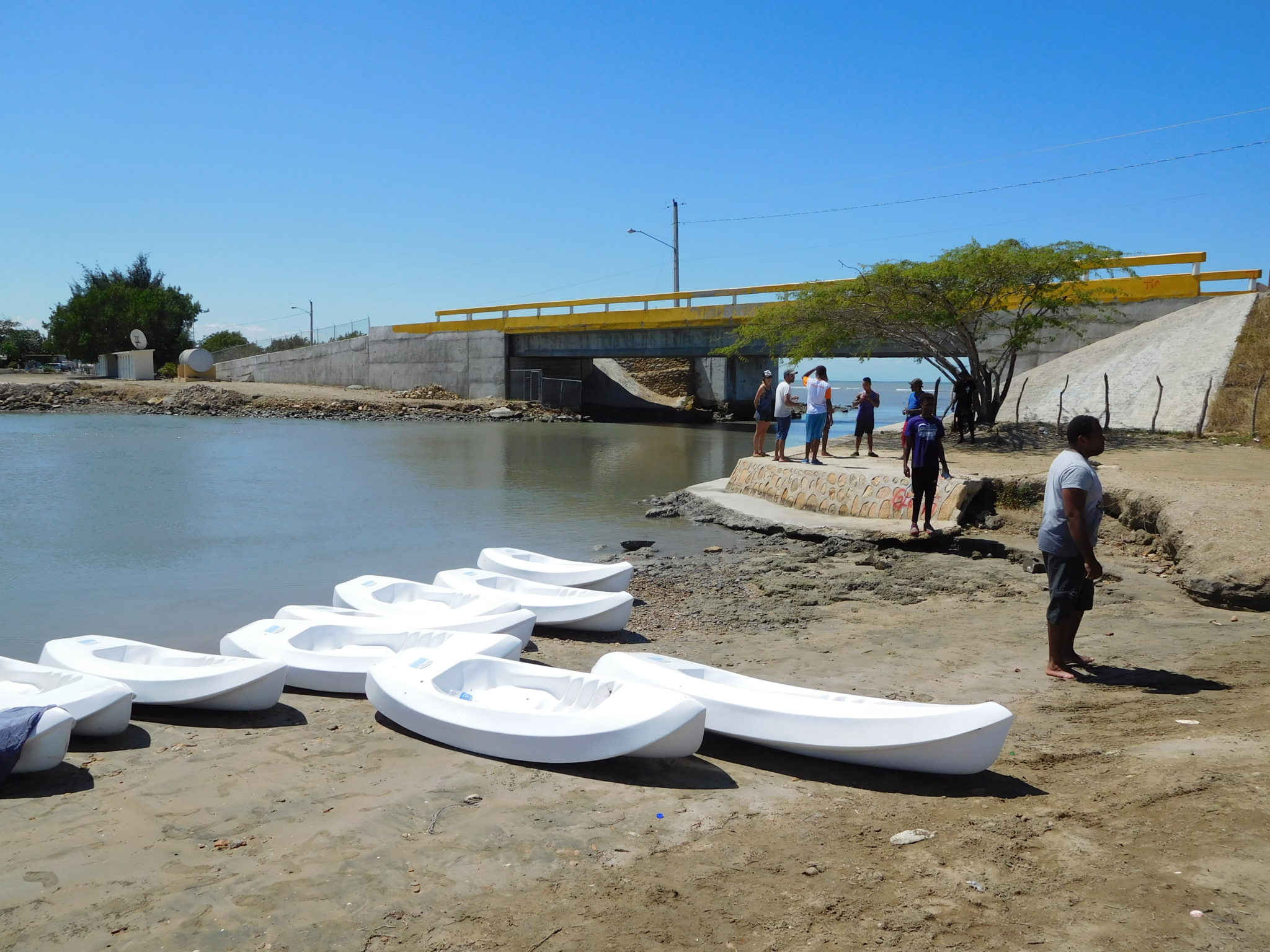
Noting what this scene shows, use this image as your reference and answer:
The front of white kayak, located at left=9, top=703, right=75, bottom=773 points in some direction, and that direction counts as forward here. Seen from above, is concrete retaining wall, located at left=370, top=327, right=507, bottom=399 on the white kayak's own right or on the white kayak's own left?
on the white kayak's own left

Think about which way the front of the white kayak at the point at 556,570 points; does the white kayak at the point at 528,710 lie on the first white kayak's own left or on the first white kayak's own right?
on the first white kayak's own right

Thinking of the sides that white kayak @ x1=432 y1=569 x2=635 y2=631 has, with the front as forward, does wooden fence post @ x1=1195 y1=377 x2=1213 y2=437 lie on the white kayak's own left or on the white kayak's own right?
on the white kayak's own left

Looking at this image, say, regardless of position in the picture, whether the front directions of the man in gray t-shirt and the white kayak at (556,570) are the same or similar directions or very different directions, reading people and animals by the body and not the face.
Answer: same or similar directions

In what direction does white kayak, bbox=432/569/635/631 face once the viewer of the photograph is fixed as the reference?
facing the viewer and to the right of the viewer

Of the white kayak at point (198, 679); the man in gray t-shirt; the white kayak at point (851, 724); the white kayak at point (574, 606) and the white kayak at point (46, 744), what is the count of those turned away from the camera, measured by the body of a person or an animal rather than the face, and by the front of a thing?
0

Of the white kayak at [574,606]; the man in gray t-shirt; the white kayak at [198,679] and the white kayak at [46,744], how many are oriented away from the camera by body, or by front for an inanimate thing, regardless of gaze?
0

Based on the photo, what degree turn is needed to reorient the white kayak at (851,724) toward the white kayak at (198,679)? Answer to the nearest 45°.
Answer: approximately 135° to its right
